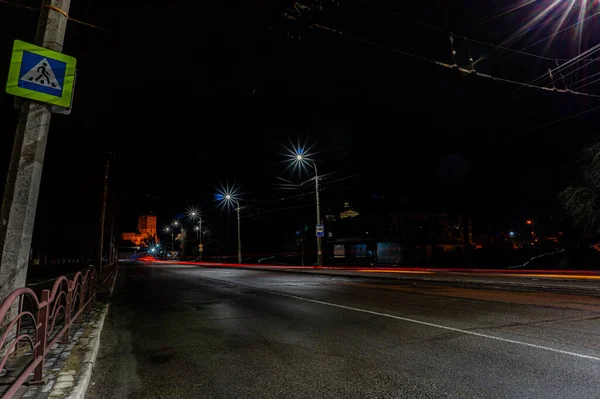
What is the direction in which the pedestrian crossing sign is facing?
toward the camera

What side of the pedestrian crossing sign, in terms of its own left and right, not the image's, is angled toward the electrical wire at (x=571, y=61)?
left

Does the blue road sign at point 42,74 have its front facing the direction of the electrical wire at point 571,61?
no
